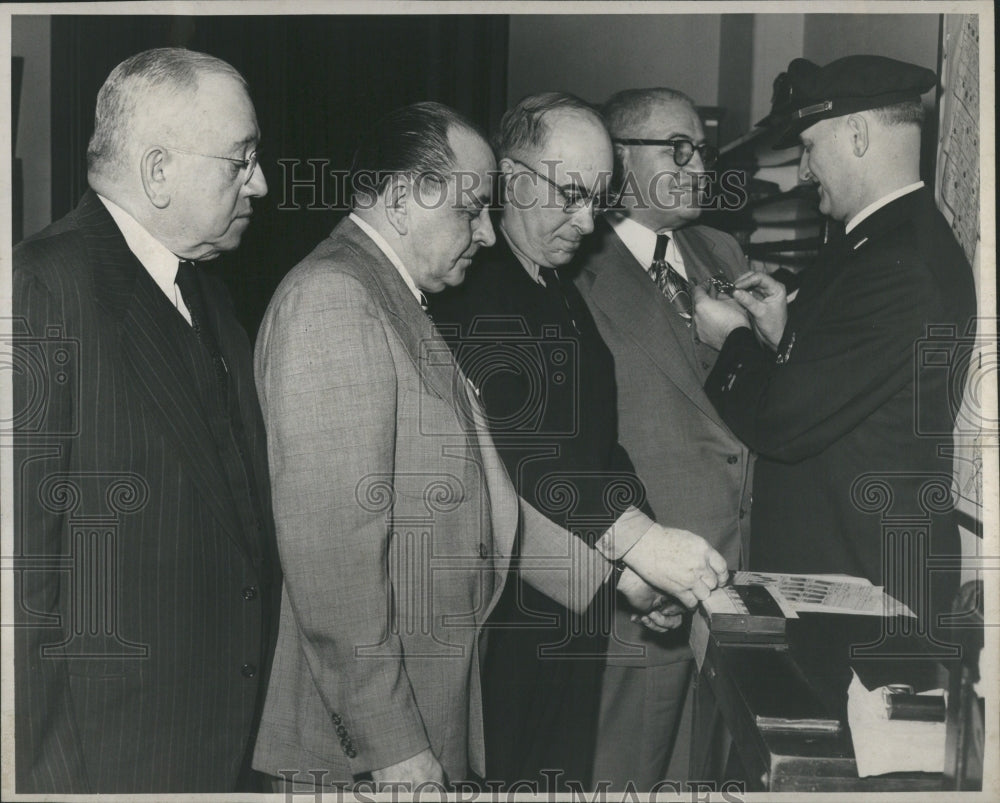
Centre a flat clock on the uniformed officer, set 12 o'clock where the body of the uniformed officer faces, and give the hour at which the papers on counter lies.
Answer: The papers on counter is roughly at 9 o'clock from the uniformed officer.

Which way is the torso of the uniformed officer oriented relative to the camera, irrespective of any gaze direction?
to the viewer's left

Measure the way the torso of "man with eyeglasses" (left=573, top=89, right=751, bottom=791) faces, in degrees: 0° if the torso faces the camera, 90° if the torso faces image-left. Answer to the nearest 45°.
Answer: approximately 315°

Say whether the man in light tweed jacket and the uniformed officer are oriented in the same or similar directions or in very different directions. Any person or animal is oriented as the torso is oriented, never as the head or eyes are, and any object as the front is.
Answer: very different directions

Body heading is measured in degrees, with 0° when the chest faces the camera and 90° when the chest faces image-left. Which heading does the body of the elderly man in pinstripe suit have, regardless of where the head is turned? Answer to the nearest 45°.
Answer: approximately 315°

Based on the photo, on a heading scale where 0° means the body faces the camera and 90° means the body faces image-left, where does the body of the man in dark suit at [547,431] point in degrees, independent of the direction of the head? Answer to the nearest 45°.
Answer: approximately 315°

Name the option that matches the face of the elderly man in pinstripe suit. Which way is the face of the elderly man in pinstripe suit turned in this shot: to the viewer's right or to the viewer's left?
to the viewer's right

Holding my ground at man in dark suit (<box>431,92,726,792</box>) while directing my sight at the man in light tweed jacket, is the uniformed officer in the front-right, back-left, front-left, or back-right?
back-left

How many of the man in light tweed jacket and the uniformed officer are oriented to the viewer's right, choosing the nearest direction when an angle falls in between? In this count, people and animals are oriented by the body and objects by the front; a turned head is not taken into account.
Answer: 1

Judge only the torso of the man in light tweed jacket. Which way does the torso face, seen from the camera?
to the viewer's right

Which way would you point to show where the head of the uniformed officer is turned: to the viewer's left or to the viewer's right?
to the viewer's left

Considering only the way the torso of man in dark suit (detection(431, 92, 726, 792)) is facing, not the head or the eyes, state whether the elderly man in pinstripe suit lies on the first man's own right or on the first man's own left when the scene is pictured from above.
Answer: on the first man's own right
